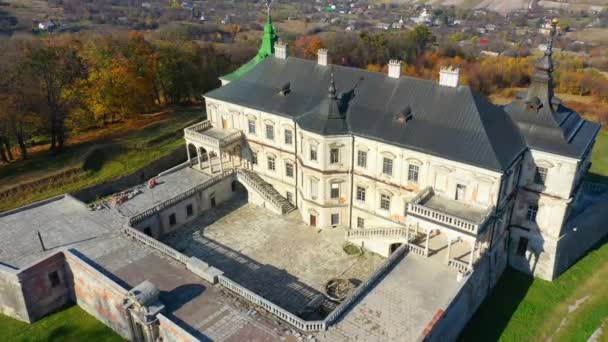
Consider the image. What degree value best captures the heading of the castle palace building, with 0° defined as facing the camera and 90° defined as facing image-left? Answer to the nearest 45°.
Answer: approximately 45°
